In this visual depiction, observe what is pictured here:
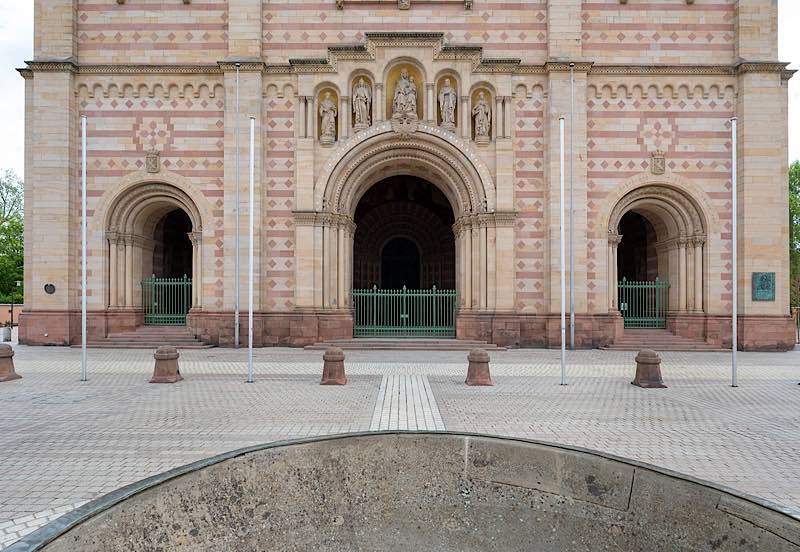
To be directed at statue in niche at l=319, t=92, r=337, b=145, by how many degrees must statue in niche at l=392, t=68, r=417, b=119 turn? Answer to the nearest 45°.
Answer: approximately 90° to its right

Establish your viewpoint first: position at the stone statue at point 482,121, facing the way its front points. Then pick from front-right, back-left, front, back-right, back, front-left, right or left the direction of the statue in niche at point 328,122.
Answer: right

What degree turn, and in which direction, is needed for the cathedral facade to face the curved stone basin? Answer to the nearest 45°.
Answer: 0° — it already faces it

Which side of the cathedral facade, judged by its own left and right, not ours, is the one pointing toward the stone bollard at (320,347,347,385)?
front

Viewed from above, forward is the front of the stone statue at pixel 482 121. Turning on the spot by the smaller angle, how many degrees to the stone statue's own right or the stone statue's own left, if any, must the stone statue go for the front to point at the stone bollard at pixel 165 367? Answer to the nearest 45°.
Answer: approximately 45° to the stone statue's own right

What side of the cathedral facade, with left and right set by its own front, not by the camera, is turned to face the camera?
front

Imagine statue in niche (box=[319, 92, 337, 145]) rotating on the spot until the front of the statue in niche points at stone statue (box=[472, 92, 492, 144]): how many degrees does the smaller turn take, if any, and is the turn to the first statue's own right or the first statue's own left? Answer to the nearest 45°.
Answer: approximately 90° to the first statue's own left

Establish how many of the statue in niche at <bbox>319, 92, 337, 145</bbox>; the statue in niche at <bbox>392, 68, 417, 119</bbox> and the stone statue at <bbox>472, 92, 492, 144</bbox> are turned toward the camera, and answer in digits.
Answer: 3

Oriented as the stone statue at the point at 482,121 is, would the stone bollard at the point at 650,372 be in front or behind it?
in front

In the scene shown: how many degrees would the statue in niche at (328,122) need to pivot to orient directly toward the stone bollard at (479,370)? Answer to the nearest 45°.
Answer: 0° — it already faces it

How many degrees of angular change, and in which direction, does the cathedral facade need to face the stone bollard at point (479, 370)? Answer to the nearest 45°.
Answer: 0° — it already faces it

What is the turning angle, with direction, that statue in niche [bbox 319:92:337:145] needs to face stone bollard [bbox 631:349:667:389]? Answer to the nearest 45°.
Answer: approximately 45° to its left

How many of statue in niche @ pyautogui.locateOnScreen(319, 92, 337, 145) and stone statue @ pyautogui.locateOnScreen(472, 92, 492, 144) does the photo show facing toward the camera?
2

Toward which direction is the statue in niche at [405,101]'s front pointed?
toward the camera

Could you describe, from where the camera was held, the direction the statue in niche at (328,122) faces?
facing the viewer
